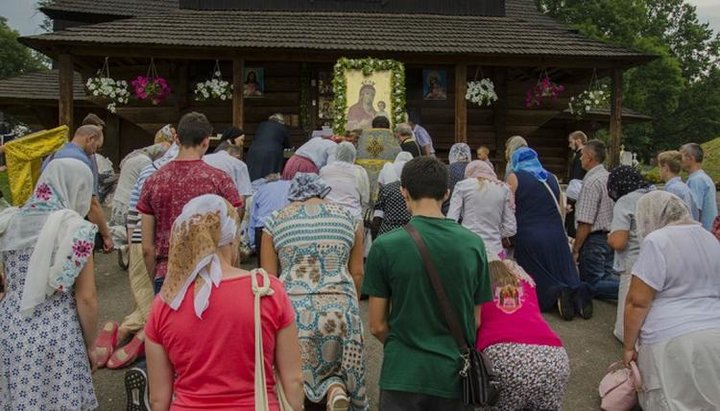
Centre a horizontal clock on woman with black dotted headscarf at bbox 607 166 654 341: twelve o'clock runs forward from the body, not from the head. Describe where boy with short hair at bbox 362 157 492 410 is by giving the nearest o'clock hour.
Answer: The boy with short hair is roughly at 8 o'clock from the woman with black dotted headscarf.

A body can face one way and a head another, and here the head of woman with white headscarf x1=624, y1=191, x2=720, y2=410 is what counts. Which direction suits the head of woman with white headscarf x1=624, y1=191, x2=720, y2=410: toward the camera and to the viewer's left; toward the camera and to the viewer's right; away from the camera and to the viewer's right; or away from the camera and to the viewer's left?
away from the camera and to the viewer's left

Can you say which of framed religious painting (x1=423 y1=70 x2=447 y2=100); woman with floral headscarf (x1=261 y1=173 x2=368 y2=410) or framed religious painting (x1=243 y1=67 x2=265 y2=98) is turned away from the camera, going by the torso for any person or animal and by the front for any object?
the woman with floral headscarf

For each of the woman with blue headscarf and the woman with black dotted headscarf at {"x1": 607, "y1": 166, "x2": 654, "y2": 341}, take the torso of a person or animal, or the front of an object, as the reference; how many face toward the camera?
0

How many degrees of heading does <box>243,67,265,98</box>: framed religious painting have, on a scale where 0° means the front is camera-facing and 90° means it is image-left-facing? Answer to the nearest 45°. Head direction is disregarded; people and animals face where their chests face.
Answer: approximately 0°

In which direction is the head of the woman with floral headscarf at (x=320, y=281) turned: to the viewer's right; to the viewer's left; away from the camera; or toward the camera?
away from the camera

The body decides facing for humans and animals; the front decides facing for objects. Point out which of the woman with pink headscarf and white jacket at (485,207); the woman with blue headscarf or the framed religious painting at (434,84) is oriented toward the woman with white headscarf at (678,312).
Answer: the framed religious painting

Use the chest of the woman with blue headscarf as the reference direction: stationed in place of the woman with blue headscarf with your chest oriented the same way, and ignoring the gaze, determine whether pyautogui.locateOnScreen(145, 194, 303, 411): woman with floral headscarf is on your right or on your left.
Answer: on your left

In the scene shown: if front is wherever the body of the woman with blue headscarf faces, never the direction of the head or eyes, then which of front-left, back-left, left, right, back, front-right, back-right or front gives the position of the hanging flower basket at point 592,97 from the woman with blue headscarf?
front-right

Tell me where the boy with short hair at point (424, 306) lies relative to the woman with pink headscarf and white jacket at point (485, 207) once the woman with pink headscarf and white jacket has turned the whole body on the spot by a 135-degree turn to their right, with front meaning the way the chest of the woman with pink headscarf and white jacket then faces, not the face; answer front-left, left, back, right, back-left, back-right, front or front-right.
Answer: front-right

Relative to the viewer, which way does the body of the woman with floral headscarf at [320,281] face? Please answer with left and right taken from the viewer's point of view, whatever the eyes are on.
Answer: facing away from the viewer

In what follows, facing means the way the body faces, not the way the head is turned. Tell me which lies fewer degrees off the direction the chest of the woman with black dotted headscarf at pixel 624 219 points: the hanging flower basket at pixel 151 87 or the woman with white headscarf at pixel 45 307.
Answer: the hanging flower basket

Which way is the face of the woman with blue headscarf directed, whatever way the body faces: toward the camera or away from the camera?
away from the camera

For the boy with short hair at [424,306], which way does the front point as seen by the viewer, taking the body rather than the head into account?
away from the camera

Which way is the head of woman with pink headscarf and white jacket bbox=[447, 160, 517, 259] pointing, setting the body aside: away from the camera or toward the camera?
away from the camera

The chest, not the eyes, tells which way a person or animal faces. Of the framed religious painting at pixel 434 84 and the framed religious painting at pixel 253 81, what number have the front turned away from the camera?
0

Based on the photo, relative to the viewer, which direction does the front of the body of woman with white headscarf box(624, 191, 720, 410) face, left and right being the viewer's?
facing away from the viewer and to the left of the viewer

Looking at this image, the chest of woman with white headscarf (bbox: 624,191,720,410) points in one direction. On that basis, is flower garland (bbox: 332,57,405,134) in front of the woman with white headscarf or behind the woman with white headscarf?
in front

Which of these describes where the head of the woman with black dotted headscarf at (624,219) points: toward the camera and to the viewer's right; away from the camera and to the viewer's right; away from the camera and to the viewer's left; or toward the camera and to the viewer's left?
away from the camera and to the viewer's left
